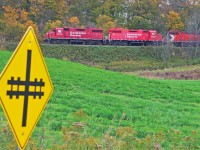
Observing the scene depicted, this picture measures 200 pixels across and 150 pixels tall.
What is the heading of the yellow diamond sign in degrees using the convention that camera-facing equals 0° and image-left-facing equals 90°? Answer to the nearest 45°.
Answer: approximately 315°
